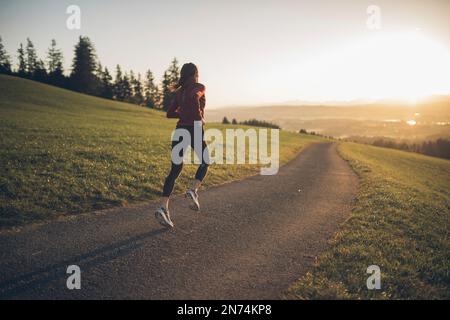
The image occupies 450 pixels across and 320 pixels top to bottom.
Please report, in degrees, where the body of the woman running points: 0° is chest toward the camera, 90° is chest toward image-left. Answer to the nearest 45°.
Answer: approximately 225°
